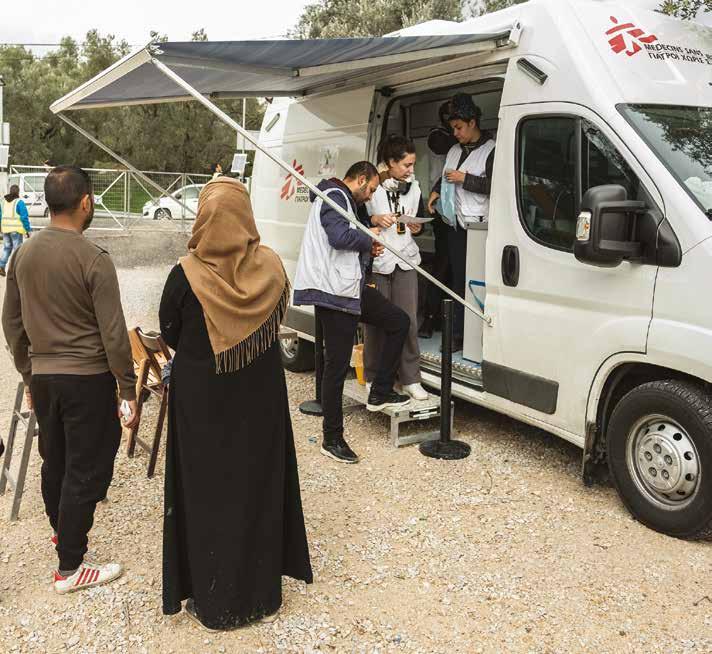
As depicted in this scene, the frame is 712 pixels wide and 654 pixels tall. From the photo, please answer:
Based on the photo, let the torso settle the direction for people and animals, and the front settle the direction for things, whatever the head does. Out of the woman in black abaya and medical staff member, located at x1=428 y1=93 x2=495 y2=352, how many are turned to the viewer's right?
0

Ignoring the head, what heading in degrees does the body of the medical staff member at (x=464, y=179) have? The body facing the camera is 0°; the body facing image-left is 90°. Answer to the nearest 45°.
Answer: approximately 45°

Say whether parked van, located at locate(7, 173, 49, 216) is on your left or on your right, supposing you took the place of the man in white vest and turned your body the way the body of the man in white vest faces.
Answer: on your left

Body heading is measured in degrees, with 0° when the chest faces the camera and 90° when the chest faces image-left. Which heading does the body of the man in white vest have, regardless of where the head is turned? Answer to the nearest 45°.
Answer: approximately 270°

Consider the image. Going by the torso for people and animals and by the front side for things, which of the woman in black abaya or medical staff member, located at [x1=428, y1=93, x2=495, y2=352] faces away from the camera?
the woman in black abaya

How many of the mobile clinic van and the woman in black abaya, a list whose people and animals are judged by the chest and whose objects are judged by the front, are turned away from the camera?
1

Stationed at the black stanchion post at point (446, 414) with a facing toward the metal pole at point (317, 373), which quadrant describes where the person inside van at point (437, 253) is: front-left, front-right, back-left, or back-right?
front-right

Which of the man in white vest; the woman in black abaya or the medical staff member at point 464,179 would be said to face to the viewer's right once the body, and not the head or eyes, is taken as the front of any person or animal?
the man in white vest

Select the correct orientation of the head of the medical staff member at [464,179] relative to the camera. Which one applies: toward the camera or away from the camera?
toward the camera

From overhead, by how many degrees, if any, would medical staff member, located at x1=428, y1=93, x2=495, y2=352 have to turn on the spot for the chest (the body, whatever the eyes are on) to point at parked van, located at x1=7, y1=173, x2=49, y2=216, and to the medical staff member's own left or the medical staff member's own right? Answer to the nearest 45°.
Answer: approximately 90° to the medical staff member's own right

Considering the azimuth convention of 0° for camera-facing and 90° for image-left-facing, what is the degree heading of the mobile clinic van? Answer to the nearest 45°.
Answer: approximately 315°

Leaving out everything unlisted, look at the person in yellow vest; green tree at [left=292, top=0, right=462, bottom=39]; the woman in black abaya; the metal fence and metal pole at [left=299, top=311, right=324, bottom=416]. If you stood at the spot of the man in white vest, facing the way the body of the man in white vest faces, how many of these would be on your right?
1

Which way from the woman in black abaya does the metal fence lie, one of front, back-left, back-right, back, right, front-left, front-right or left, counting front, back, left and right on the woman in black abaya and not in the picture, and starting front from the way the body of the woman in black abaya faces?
front

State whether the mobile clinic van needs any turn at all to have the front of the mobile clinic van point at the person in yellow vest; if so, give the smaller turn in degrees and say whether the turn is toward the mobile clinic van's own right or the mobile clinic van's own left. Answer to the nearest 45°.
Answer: approximately 180°

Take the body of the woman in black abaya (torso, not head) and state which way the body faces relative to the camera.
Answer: away from the camera

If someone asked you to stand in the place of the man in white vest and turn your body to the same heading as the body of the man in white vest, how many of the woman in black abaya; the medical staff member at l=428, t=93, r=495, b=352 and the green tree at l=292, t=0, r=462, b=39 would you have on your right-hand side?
1
